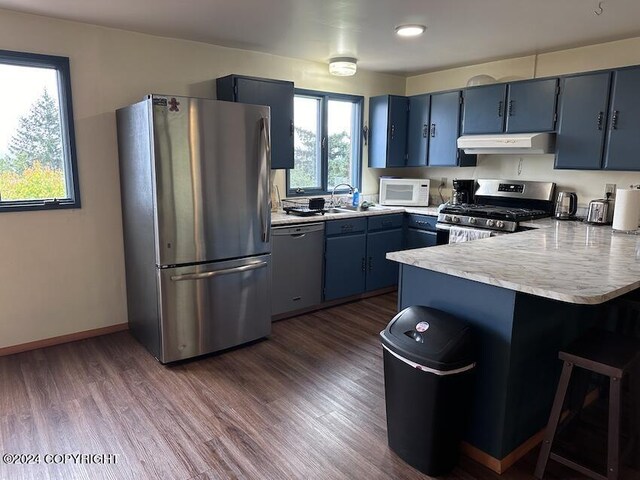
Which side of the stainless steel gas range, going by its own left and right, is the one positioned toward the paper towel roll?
left

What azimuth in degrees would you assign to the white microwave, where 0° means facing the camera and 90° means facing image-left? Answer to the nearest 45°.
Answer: approximately 0°

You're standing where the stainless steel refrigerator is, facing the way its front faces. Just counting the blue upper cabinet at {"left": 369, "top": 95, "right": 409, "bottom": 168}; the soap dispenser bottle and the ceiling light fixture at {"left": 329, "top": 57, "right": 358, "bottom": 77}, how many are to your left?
3

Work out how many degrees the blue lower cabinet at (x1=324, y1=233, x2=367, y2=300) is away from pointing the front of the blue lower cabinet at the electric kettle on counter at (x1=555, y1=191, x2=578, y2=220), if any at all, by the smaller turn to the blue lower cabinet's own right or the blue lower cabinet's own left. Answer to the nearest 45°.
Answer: approximately 45° to the blue lower cabinet's own left

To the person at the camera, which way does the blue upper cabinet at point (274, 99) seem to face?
facing the viewer and to the right of the viewer

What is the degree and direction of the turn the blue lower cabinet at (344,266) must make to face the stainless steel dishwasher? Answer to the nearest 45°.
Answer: approximately 90° to its right

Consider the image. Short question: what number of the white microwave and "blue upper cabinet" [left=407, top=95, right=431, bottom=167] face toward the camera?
2

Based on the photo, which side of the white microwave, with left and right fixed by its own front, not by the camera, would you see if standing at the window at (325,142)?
right
